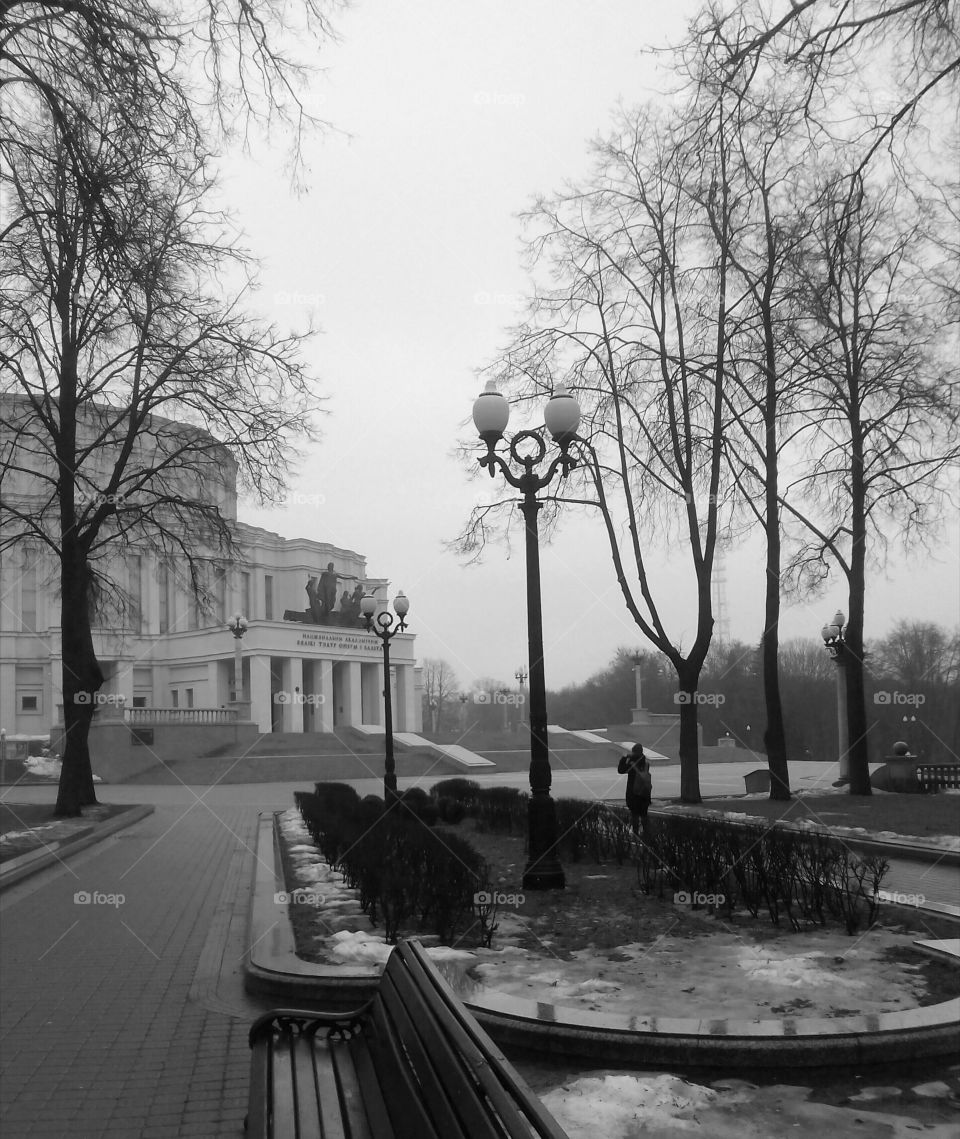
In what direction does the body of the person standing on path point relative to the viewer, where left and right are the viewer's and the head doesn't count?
facing away from the viewer and to the left of the viewer
